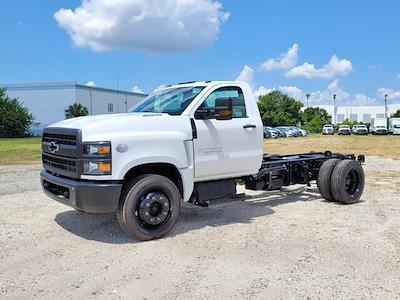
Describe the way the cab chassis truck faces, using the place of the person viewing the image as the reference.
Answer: facing the viewer and to the left of the viewer
